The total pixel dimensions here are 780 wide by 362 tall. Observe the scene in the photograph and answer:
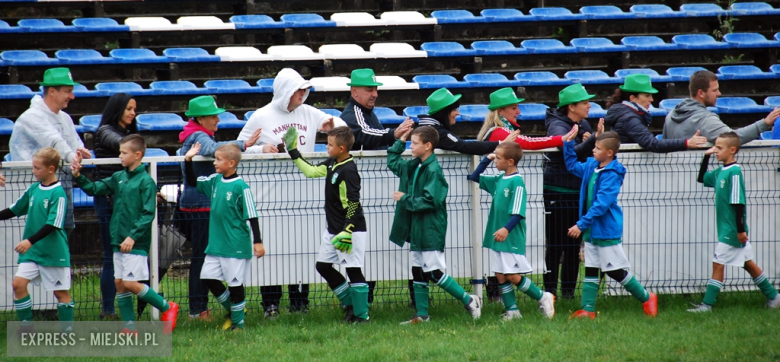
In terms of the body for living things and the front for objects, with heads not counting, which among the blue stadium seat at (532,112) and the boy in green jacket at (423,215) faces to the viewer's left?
the boy in green jacket

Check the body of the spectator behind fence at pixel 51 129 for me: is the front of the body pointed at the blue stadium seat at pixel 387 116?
no

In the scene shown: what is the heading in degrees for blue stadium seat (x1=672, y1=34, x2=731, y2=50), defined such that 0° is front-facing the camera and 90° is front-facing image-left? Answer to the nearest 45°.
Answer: approximately 0°

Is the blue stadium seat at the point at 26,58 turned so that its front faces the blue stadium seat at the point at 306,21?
no

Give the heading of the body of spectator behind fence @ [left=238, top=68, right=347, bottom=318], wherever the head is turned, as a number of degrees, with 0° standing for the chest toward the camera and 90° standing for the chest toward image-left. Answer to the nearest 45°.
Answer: approximately 0°

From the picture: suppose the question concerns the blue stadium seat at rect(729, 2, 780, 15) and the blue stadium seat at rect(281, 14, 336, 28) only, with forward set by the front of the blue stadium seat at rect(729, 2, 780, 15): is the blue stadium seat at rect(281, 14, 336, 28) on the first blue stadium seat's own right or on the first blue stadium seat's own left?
on the first blue stadium seat's own right

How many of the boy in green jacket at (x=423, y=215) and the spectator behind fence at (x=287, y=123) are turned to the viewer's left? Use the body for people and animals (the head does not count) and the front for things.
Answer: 1

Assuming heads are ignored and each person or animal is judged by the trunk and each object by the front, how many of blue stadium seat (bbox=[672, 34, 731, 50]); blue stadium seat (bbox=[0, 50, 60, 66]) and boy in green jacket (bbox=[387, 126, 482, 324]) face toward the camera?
2

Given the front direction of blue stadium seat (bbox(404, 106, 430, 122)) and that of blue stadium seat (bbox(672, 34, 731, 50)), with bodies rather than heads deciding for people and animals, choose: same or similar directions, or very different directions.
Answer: same or similar directions

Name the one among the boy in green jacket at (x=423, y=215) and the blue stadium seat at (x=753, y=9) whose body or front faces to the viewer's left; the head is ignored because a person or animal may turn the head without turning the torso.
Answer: the boy in green jacket

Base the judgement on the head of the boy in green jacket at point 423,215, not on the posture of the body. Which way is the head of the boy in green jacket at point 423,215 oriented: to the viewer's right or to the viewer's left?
to the viewer's left

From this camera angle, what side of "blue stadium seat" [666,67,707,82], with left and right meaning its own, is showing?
front

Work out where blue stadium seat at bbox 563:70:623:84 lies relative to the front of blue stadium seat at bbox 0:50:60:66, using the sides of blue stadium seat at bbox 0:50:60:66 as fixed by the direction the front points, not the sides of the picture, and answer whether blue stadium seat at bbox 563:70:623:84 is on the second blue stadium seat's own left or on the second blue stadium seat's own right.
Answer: on the second blue stadium seat's own left

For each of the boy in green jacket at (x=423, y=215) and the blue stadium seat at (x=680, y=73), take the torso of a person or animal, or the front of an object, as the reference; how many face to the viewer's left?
1

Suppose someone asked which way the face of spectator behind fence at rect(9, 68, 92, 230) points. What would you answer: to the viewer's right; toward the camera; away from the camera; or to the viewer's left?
to the viewer's right

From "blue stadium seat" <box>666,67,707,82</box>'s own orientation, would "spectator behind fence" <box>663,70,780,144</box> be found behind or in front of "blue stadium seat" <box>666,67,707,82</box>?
in front

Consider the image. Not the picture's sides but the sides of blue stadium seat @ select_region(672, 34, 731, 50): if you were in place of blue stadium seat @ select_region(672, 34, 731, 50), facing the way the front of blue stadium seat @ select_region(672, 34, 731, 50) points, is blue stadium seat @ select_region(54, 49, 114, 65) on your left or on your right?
on your right
